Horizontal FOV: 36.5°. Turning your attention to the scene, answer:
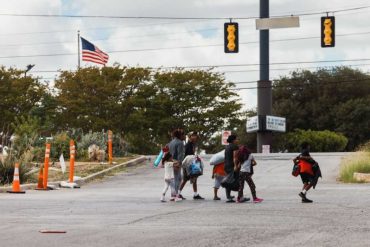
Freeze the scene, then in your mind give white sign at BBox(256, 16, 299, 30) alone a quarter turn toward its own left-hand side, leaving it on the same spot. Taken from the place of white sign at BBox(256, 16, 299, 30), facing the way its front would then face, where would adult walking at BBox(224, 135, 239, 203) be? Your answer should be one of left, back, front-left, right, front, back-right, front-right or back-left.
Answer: right

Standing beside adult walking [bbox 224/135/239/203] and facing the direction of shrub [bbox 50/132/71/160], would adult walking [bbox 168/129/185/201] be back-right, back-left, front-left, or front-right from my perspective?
front-left

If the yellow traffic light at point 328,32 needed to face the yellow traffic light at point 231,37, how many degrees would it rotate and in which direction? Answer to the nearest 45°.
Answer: approximately 90° to its right

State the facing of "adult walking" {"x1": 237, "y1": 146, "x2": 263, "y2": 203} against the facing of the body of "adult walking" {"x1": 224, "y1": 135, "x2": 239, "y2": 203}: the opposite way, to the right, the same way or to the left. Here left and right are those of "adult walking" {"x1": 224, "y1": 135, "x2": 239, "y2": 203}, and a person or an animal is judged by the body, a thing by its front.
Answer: the same way

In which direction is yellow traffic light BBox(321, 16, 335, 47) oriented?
toward the camera

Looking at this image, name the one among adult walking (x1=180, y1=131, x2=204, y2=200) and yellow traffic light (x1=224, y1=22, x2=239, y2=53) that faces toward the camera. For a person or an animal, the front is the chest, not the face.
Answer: the yellow traffic light

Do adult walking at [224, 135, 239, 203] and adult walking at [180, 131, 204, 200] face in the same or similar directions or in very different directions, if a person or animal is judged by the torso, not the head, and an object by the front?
same or similar directions

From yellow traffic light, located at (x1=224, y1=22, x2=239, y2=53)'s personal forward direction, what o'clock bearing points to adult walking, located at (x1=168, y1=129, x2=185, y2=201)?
The adult walking is roughly at 12 o'clock from the yellow traffic light.

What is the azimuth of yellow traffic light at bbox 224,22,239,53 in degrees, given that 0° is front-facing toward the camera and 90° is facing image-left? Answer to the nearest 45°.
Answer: approximately 0°

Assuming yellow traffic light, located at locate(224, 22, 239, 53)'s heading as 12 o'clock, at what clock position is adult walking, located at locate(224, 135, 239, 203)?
The adult walking is roughly at 12 o'clock from the yellow traffic light.
